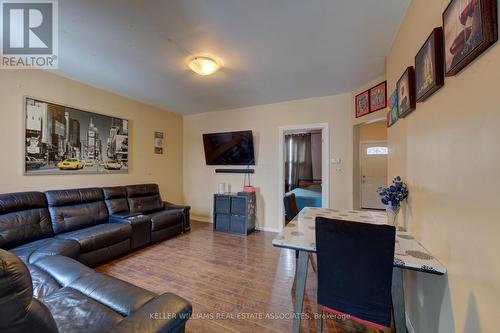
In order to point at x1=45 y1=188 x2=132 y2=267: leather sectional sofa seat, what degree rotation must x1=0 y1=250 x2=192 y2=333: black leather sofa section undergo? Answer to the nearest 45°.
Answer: approximately 45° to its left

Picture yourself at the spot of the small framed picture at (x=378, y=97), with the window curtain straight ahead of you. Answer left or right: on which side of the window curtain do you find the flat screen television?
left

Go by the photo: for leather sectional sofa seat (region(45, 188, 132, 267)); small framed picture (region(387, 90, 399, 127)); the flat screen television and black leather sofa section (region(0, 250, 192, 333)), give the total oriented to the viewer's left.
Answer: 1

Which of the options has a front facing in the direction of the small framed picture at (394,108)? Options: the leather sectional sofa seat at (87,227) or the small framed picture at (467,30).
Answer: the leather sectional sofa seat

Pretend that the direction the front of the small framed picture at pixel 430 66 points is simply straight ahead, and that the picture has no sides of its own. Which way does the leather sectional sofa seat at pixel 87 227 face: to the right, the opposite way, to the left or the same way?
the opposite way

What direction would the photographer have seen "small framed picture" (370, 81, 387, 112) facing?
facing the viewer and to the left of the viewer

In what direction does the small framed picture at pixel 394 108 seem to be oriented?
to the viewer's left

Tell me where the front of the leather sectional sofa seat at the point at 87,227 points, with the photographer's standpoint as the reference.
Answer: facing the viewer and to the right of the viewer

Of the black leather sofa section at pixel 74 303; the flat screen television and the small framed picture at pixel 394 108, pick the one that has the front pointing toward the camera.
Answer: the flat screen television

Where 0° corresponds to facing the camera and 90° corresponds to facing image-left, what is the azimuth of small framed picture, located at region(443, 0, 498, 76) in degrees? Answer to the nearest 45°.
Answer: approximately 45°

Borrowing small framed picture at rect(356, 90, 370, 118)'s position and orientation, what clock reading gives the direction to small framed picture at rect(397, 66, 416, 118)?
small framed picture at rect(397, 66, 416, 118) is roughly at 10 o'clock from small framed picture at rect(356, 90, 370, 118).

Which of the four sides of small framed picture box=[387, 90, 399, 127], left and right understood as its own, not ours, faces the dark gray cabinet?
front

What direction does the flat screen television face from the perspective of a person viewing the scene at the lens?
facing the viewer

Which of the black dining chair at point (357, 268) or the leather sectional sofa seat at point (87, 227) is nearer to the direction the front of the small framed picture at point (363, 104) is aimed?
the leather sectional sofa seat

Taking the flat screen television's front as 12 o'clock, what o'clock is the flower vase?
The flower vase is roughly at 11 o'clock from the flat screen television.
